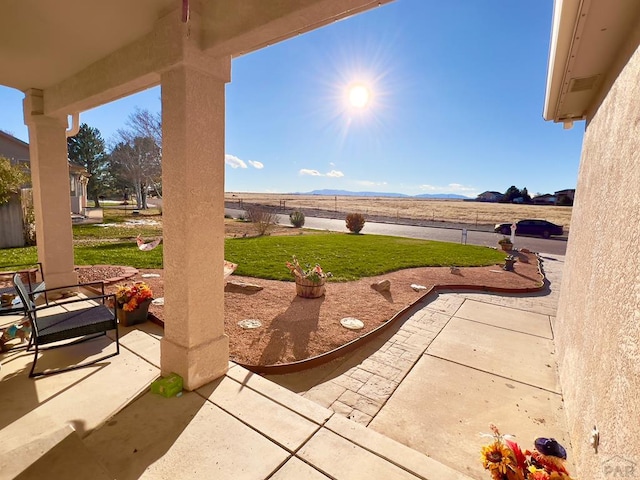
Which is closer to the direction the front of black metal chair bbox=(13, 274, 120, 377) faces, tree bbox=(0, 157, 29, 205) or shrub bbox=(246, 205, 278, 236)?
the shrub

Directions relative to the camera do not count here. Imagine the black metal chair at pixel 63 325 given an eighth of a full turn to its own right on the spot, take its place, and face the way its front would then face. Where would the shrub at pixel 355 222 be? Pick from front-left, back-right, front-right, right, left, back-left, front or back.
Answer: left

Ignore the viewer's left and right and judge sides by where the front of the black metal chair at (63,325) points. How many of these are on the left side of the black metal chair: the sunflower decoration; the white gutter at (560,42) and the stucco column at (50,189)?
1

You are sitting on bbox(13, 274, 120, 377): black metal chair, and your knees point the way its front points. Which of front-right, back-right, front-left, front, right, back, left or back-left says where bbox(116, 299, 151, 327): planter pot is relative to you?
front-left

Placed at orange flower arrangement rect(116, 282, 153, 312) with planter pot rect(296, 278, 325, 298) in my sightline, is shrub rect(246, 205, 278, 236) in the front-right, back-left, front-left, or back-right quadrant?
front-left

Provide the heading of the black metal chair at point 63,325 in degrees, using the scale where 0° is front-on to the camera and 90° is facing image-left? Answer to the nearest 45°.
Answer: approximately 270°

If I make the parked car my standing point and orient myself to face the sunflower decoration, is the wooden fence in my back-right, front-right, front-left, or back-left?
front-right

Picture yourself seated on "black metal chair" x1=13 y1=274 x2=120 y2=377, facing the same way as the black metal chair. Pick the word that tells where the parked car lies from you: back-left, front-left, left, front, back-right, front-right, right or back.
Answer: front

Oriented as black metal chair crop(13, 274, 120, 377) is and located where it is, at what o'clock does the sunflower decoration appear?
The sunflower decoration is roughly at 2 o'clock from the black metal chair.

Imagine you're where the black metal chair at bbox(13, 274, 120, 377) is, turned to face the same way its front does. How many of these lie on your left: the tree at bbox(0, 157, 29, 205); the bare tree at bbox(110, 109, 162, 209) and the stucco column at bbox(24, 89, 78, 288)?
3

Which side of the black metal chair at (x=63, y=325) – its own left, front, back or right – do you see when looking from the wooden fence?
left

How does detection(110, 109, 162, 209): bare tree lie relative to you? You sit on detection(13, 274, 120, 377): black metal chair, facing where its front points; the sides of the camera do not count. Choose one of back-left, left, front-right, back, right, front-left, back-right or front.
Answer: left

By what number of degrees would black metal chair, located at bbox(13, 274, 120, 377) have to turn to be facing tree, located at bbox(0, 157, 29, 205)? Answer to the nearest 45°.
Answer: approximately 90° to its left

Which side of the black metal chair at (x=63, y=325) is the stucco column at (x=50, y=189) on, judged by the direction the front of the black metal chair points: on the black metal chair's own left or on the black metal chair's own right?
on the black metal chair's own left

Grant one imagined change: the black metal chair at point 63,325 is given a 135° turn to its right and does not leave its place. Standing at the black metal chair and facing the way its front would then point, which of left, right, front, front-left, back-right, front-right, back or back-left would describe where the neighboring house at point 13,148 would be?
back-right

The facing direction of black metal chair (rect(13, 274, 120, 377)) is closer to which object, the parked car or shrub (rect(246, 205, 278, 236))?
the parked car

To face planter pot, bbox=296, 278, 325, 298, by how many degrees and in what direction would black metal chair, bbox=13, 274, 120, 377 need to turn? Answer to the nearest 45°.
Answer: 0° — it already faces it

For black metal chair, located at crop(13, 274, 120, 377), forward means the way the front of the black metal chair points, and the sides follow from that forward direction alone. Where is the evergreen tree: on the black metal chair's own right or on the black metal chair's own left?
on the black metal chair's own left

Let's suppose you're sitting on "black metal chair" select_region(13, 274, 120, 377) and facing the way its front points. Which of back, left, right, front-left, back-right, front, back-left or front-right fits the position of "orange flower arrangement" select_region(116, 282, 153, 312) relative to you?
front-left
